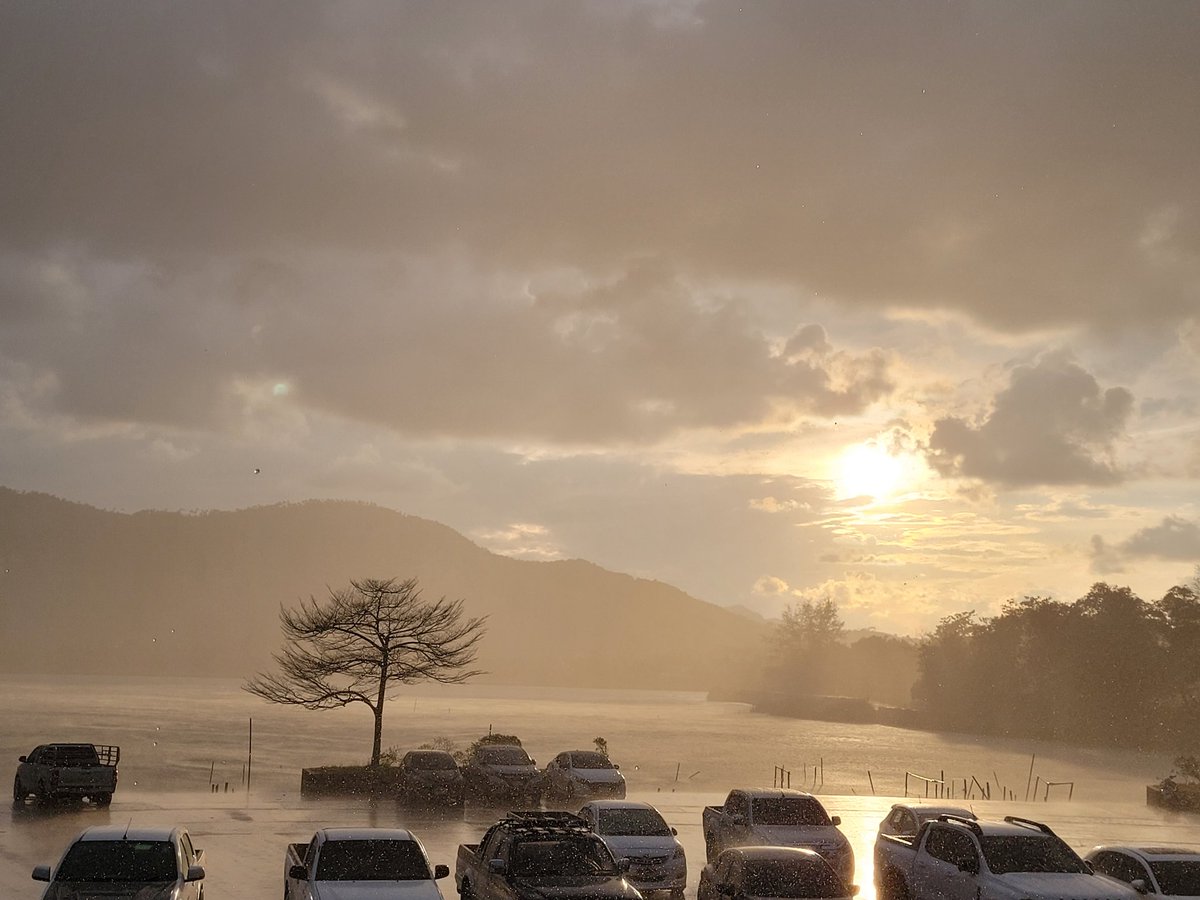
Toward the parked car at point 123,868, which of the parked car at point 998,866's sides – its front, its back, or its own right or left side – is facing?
right

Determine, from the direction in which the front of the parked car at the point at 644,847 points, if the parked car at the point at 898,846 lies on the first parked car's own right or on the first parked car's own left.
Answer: on the first parked car's own left

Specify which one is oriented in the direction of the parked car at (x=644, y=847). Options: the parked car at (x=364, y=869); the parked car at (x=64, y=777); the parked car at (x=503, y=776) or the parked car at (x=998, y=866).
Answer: the parked car at (x=503, y=776)

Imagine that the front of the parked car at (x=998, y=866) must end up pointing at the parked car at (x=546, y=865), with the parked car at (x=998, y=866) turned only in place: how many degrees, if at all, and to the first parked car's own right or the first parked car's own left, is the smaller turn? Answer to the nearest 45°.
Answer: approximately 90° to the first parked car's own right

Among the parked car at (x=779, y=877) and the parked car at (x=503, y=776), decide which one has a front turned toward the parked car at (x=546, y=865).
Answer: the parked car at (x=503, y=776)

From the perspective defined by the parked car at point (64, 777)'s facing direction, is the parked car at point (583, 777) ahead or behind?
behind

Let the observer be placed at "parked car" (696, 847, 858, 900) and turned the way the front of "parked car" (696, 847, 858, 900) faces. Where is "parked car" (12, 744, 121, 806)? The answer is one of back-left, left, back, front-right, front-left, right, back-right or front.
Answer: back

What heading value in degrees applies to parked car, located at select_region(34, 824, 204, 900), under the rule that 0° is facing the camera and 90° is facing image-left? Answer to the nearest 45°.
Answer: approximately 0°

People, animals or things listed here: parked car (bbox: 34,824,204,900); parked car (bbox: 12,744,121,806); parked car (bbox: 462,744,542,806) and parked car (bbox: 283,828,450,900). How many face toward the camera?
3
